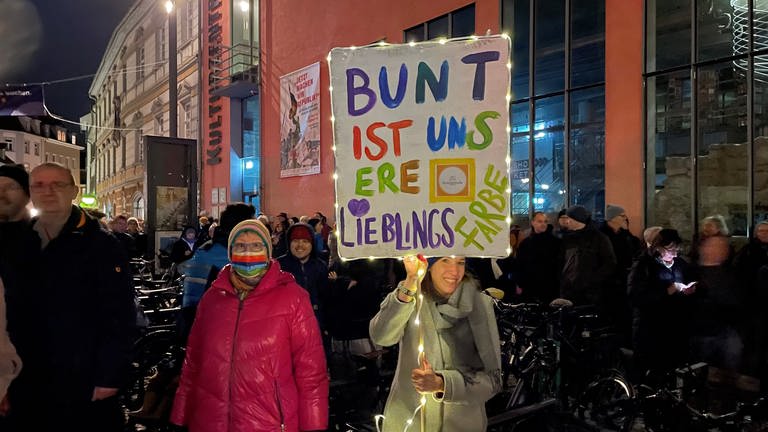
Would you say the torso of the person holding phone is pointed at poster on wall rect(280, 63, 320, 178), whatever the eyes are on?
no

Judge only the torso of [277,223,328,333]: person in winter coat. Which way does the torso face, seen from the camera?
toward the camera

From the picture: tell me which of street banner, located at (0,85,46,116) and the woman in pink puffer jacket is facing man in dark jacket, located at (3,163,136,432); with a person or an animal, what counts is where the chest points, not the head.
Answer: the street banner

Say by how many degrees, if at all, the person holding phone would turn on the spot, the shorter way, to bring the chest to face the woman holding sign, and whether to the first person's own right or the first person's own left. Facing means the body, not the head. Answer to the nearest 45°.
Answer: approximately 45° to the first person's own right

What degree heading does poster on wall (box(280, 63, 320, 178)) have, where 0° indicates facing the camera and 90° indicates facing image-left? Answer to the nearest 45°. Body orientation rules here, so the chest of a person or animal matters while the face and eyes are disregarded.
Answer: approximately 45°

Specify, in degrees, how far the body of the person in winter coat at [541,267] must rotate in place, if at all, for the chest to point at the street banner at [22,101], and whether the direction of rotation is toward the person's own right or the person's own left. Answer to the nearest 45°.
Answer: approximately 135° to the person's own right

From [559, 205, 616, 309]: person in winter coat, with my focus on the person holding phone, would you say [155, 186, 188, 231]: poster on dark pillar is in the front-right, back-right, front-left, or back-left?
back-right

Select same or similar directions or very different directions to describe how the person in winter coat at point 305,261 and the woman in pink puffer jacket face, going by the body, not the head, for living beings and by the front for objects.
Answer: same or similar directions

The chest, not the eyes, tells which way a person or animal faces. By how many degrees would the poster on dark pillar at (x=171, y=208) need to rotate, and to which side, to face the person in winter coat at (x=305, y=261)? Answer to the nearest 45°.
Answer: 0° — it already faces them

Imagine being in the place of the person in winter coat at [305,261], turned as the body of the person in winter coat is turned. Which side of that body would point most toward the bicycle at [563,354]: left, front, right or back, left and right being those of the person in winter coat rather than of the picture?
left

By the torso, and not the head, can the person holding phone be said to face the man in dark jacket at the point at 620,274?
no

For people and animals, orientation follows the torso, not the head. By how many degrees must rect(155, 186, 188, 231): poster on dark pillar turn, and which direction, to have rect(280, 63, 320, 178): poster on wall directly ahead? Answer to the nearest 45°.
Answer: approximately 135° to its left

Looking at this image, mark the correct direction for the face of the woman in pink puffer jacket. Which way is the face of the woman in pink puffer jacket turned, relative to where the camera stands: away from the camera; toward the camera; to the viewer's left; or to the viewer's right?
toward the camera

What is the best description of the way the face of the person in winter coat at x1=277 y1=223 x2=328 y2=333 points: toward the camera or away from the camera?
toward the camera

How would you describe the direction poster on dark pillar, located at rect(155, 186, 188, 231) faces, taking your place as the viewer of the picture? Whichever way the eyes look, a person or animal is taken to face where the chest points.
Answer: facing the viewer

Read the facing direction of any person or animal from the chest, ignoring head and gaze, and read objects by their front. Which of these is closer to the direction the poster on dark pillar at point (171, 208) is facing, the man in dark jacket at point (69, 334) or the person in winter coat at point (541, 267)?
the man in dark jacket

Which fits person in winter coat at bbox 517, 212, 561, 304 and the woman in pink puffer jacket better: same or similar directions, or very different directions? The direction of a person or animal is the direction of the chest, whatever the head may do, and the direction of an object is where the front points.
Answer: same or similar directions

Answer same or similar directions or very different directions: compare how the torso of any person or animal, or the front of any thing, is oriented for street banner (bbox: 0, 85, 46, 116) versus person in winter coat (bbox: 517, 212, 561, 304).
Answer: same or similar directions

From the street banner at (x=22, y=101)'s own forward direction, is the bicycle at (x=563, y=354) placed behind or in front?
in front

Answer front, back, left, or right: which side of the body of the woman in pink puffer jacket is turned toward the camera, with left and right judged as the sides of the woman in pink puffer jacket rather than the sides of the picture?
front
